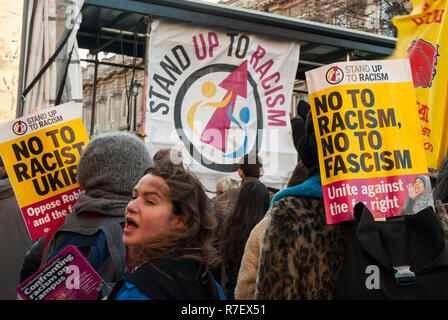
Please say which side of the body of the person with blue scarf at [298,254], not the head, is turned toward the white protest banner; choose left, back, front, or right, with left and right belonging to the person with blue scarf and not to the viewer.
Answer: front

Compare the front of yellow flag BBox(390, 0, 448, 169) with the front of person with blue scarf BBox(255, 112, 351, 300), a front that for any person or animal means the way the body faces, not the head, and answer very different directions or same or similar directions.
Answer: very different directions

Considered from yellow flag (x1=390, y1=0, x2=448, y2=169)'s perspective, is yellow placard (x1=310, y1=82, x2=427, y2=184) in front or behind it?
in front

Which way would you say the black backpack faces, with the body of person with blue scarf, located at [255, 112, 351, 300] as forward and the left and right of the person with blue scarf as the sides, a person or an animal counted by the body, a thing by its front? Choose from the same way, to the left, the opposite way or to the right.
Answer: the opposite way

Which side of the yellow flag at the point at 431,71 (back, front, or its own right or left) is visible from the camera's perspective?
front

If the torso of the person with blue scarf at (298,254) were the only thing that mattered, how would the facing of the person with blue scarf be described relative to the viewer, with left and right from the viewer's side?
facing away from the viewer

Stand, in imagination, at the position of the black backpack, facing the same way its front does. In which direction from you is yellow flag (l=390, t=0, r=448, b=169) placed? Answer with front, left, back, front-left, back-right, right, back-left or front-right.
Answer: back

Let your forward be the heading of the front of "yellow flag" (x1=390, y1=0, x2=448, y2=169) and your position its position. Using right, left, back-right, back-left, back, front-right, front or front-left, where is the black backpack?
front

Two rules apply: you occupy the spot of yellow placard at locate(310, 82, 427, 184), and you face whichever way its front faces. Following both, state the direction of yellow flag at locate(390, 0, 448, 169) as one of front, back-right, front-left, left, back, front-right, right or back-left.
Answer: back

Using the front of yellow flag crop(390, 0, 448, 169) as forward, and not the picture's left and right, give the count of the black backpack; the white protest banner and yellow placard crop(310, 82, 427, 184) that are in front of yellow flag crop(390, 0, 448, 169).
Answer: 2

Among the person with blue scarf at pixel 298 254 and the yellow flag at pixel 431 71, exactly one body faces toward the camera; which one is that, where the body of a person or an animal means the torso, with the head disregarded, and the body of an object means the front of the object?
the yellow flag

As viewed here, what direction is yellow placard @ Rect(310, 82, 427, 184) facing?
toward the camera

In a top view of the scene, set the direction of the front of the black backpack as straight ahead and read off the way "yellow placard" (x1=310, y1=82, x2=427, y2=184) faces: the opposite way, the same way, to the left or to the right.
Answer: the same way

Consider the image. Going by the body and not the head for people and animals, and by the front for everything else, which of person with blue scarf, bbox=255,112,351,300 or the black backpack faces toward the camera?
the black backpack
